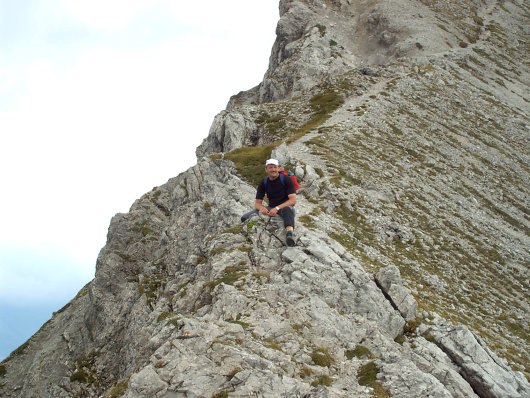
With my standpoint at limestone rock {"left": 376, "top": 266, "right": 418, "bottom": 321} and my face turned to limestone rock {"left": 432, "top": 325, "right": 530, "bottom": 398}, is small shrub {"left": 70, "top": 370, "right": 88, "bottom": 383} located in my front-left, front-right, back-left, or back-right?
back-right

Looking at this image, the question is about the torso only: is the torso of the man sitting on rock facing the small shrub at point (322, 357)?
yes

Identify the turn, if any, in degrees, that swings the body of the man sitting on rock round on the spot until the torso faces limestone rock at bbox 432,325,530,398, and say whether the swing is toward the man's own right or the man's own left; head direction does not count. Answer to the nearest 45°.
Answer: approximately 45° to the man's own left

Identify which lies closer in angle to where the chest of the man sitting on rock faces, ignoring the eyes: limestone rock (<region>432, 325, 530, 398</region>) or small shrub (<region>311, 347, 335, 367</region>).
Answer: the small shrub

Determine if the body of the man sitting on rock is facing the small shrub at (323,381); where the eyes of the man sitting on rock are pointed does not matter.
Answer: yes

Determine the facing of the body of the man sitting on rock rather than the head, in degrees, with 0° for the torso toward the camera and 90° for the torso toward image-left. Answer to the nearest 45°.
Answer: approximately 0°
